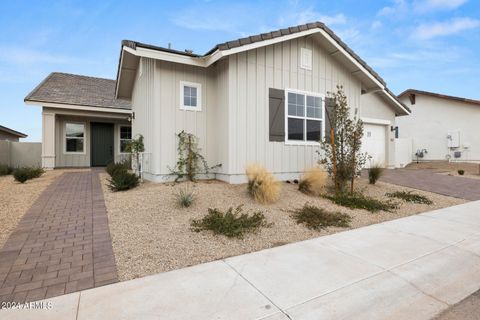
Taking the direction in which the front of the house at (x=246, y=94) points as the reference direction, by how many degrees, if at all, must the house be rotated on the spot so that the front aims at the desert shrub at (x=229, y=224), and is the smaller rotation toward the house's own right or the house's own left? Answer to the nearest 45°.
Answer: approximately 45° to the house's own right

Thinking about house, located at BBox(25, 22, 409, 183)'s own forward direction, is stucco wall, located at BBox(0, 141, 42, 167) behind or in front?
behind

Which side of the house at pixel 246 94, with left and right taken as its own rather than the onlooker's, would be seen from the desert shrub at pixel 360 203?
front

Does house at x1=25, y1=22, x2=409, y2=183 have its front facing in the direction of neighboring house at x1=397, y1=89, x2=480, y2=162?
no

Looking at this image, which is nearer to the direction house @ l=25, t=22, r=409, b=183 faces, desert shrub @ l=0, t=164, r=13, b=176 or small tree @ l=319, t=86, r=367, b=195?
the small tree

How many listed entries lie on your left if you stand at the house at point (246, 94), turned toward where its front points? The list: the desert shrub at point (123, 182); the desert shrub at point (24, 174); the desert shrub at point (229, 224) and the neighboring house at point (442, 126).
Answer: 1

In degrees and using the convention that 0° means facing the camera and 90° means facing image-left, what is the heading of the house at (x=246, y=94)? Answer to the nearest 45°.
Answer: approximately 315°

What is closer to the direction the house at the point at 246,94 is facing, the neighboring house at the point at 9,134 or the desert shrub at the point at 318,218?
the desert shrub

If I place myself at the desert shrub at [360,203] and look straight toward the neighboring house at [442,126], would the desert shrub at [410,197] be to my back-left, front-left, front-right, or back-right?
front-right

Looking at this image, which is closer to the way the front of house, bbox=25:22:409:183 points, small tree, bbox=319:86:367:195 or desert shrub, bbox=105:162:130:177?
the small tree

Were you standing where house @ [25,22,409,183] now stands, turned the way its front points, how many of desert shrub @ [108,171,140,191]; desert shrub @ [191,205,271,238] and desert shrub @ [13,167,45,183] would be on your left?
0

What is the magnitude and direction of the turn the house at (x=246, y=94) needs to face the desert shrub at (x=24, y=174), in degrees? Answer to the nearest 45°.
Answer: approximately 135° to its right

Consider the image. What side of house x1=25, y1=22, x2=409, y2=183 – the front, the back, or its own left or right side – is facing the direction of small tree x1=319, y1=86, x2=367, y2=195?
front

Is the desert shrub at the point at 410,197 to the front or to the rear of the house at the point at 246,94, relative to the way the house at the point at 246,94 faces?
to the front
